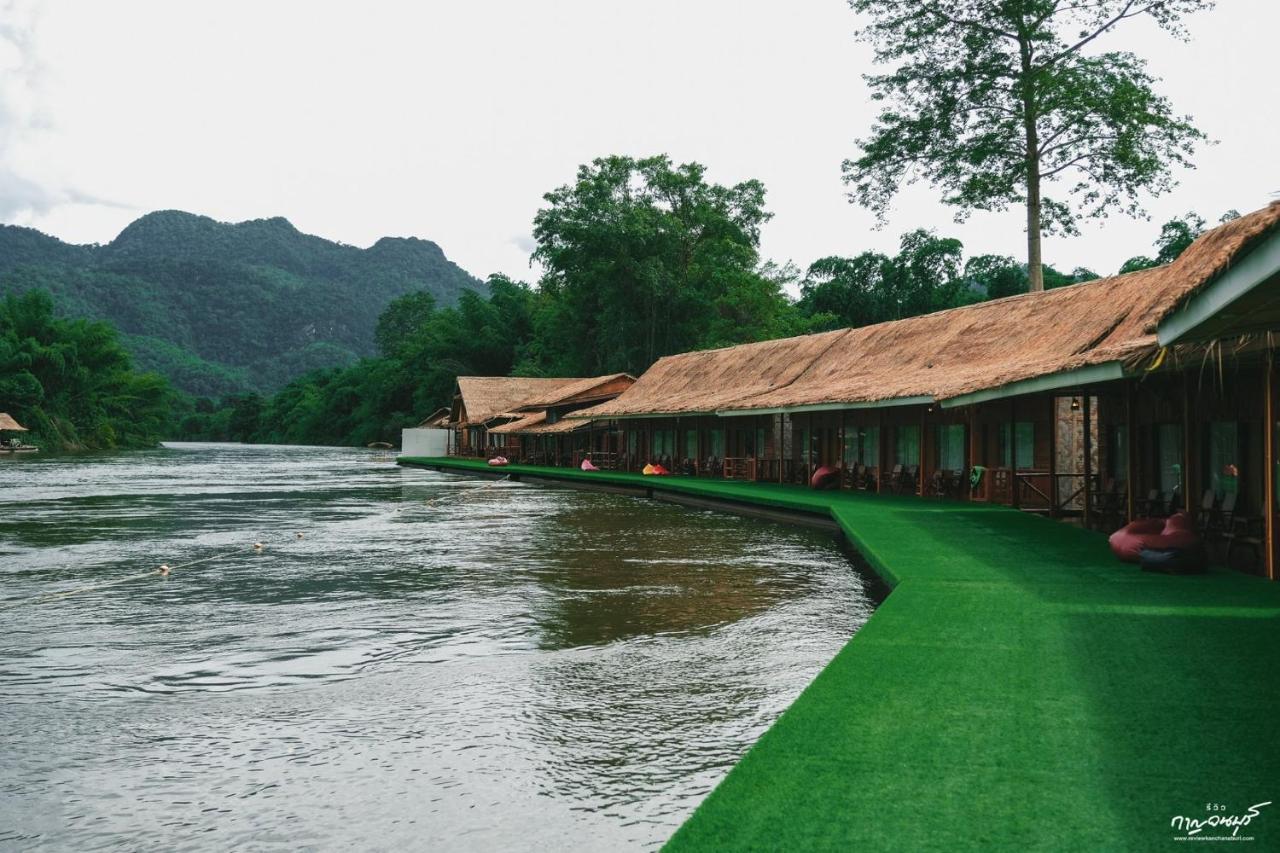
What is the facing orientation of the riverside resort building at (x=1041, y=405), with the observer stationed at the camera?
facing the viewer and to the left of the viewer
